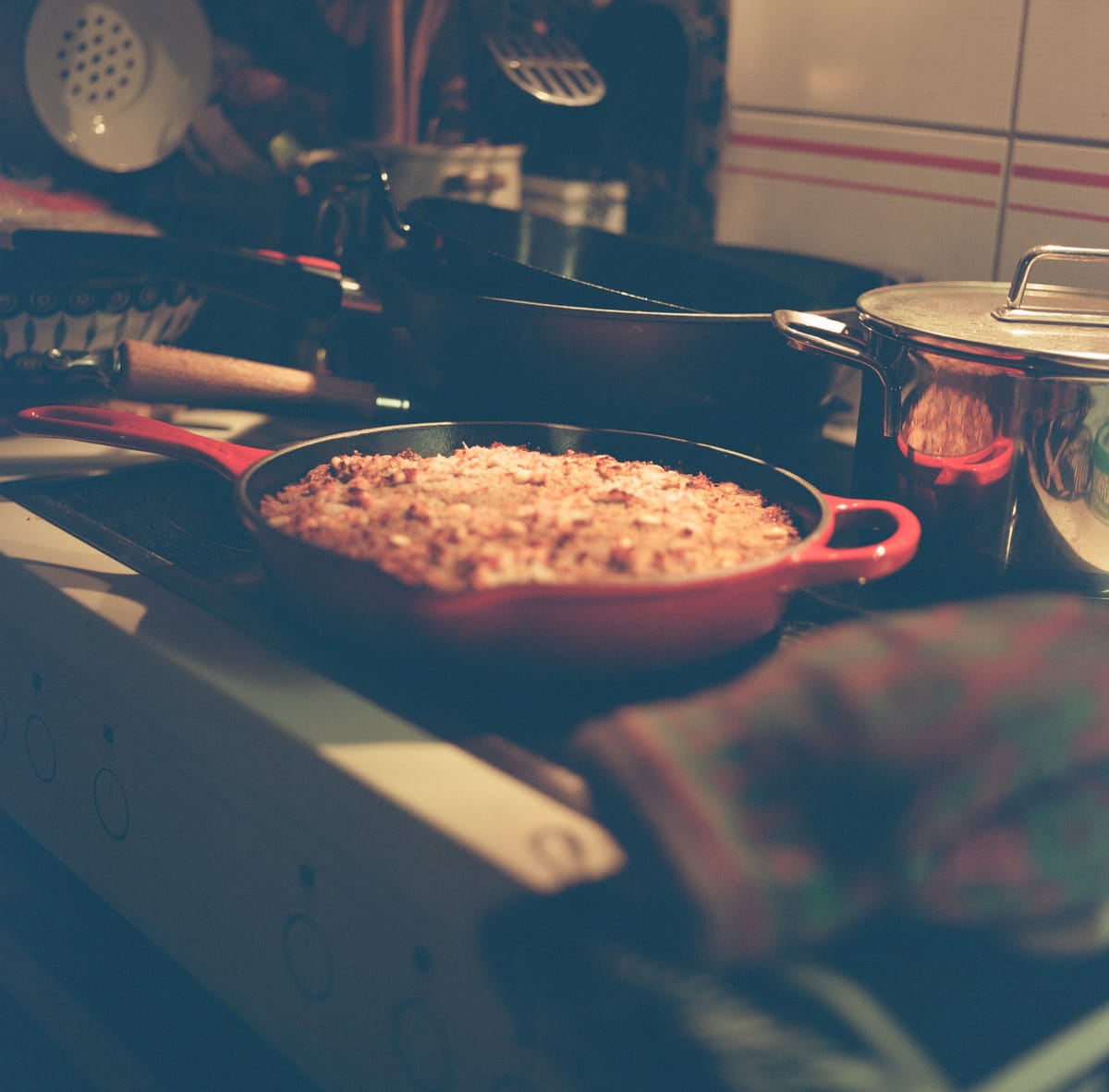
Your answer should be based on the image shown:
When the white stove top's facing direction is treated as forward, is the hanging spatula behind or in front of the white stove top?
behind

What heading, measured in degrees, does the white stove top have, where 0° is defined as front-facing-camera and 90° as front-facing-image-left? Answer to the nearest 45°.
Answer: approximately 45°
